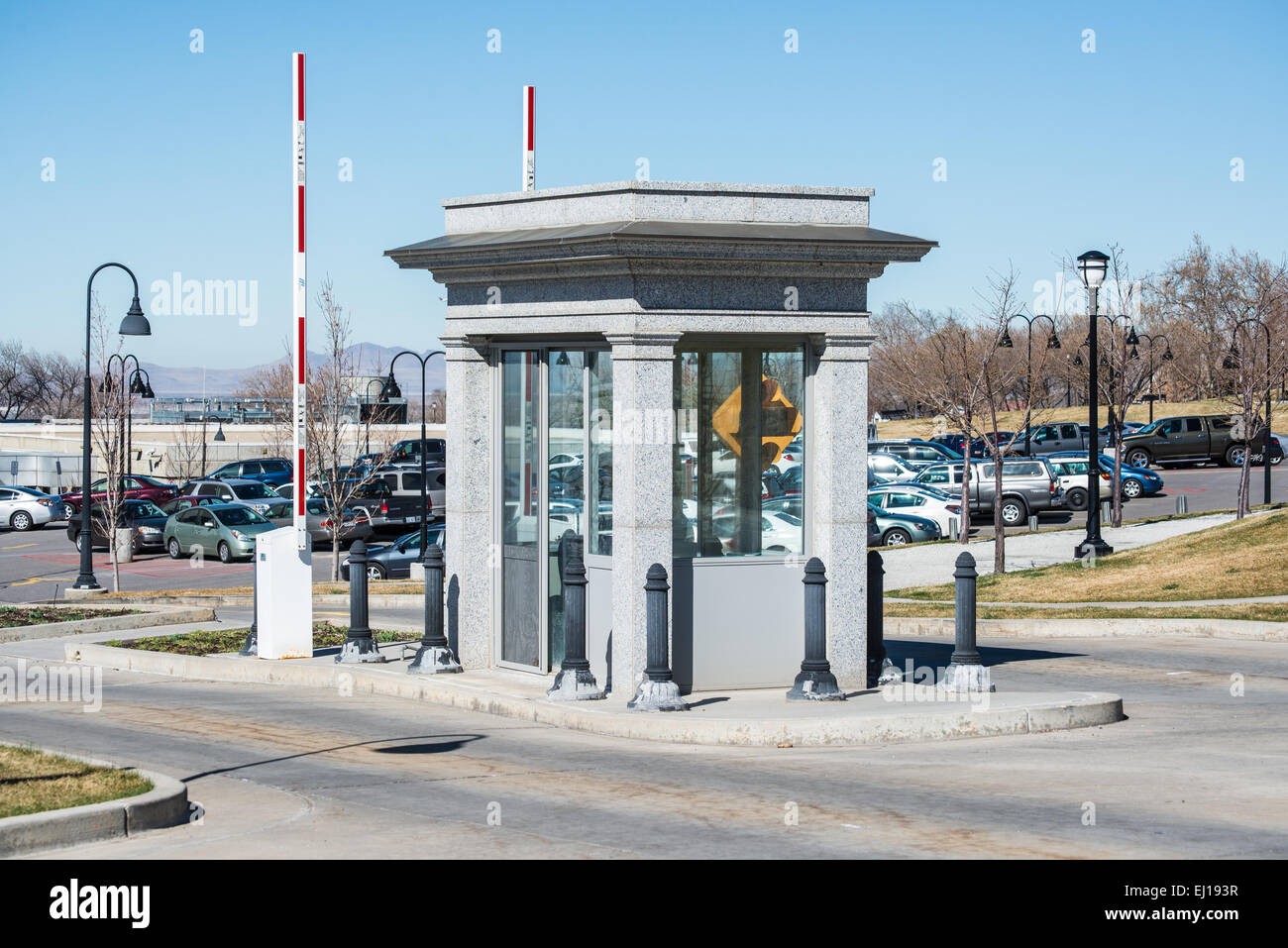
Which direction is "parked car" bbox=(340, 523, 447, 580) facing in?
to the viewer's left

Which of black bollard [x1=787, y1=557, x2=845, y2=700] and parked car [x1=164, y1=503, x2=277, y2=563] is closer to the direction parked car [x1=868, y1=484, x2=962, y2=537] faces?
the parked car

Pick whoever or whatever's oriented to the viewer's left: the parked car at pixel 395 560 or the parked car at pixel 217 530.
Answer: the parked car at pixel 395 560

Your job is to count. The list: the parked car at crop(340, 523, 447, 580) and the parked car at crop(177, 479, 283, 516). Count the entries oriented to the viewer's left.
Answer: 1

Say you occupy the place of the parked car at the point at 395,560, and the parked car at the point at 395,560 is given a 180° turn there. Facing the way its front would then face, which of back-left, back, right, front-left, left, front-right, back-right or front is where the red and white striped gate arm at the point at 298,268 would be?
right

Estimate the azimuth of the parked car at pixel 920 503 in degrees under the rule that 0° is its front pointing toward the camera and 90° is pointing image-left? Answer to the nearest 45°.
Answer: approximately 135°

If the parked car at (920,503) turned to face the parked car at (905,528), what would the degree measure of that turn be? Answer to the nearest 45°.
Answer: approximately 135° to its left

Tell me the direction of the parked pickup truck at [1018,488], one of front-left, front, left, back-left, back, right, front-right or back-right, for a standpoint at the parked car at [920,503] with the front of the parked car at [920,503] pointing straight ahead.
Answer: right
